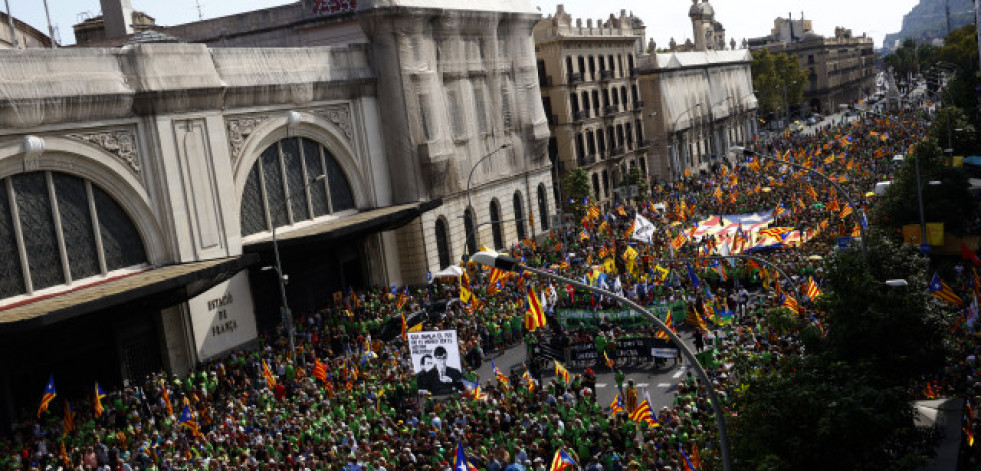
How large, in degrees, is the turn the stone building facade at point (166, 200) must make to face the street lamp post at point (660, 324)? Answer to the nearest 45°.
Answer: approximately 45° to its right

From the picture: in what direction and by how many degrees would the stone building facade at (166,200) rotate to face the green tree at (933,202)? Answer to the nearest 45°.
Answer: approximately 45° to its left

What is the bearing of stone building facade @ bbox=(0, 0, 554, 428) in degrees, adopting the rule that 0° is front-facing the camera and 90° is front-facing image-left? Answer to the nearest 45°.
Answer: approximately 315°
